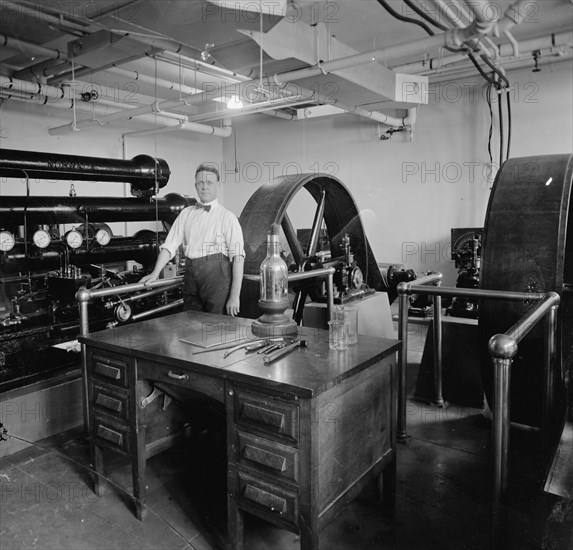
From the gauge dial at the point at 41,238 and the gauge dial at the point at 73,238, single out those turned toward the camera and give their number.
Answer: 2

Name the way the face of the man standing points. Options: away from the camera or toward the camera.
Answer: toward the camera

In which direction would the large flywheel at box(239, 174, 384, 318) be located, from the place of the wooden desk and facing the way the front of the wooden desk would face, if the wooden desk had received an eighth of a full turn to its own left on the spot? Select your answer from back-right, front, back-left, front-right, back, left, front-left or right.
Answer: back

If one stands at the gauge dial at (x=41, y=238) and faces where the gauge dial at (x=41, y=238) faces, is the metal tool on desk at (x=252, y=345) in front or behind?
in front

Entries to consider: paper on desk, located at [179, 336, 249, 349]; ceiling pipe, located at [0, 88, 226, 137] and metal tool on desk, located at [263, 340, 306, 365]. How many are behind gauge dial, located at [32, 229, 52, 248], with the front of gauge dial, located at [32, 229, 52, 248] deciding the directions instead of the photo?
1

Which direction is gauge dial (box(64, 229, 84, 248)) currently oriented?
toward the camera

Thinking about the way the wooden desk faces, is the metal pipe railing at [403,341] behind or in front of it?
behind

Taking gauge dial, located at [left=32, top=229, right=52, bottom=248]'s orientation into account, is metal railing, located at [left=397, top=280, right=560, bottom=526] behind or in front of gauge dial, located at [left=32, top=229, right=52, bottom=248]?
in front

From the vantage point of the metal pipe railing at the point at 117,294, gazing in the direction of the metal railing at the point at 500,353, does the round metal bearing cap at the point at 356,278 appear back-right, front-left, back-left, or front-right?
front-left

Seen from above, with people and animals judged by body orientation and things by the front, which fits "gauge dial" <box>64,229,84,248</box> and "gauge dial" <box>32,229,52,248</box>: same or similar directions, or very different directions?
same or similar directions

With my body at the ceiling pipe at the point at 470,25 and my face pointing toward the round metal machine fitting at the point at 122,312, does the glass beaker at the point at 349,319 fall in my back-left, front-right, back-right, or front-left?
front-left

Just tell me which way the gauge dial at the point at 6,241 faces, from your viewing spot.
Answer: facing the viewer

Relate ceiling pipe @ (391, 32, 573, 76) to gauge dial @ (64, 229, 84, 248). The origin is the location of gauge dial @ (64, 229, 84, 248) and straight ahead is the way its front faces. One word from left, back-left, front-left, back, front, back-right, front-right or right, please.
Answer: left

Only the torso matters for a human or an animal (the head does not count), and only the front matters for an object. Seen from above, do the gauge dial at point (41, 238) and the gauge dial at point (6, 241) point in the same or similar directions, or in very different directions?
same or similar directions
